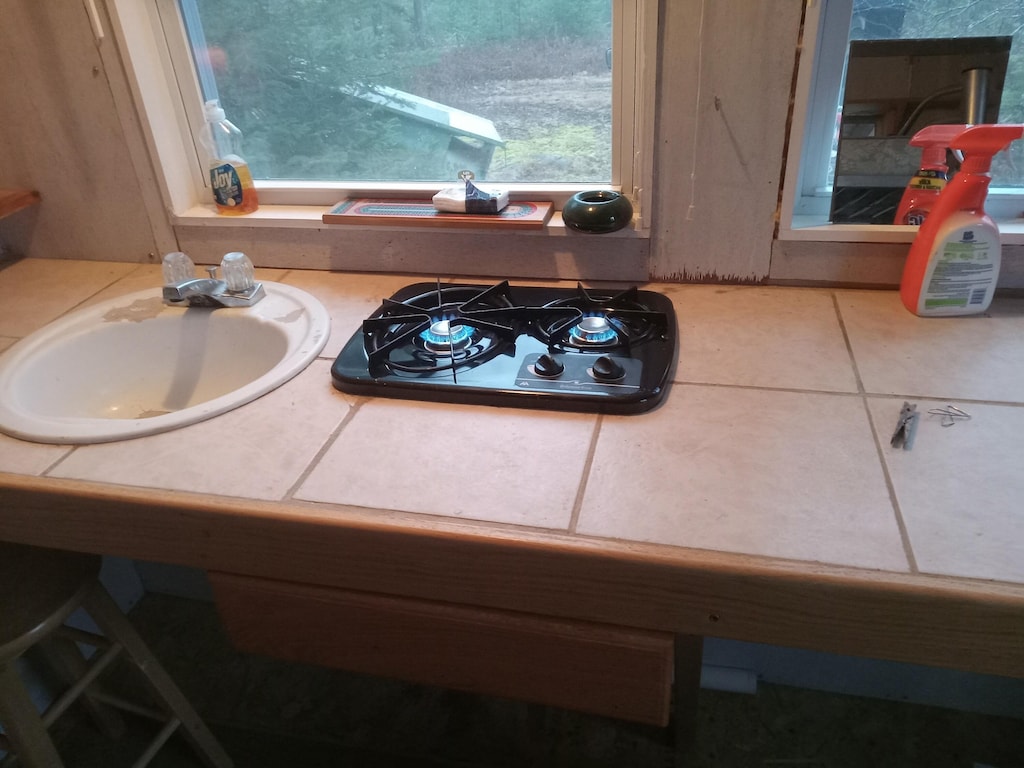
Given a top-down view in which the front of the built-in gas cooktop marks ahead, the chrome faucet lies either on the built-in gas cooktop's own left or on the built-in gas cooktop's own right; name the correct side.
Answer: on the built-in gas cooktop's own right

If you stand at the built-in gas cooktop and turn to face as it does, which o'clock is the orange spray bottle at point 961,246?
The orange spray bottle is roughly at 9 o'clock from the built-in gas cooktop.

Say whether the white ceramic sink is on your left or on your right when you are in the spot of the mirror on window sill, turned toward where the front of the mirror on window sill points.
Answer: on your right

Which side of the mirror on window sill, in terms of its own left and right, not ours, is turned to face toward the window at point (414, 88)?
right

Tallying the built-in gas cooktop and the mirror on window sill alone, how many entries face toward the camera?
2
